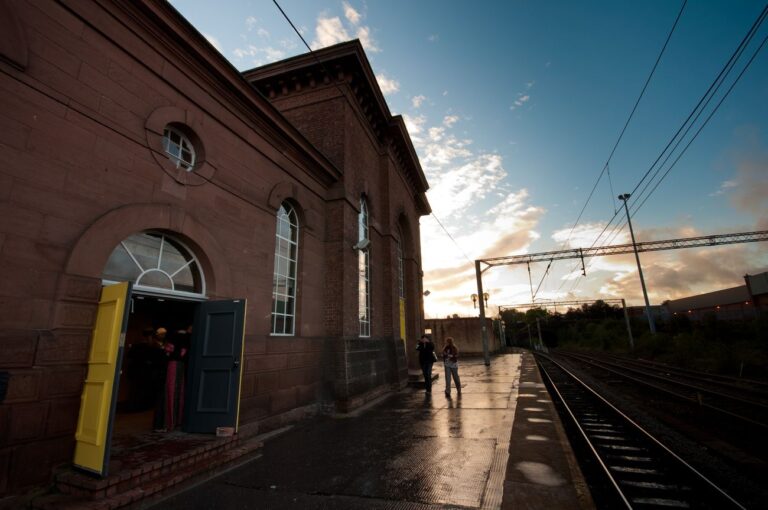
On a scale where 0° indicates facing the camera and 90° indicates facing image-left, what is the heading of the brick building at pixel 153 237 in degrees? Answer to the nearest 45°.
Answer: approximately 315°

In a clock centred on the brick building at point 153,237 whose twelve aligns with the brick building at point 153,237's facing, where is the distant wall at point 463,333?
The distant wall is roughly at 9 o'clock from the brick building.

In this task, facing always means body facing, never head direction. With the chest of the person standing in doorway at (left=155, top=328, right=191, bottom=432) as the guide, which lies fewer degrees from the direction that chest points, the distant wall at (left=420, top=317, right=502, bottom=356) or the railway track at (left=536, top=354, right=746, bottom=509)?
the railway track

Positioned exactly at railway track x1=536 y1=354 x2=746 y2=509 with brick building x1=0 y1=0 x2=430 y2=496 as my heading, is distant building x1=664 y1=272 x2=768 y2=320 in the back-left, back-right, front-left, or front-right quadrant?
back-right

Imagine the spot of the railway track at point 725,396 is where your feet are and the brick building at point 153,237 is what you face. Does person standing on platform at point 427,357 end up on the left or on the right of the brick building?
right

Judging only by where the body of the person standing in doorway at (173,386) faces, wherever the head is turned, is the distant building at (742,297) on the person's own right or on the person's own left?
on the person's own left

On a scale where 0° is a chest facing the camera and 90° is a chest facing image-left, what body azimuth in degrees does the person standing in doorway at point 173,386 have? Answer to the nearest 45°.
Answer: approximately 315°

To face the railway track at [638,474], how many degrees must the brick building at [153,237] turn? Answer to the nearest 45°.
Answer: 0° — it already faces it

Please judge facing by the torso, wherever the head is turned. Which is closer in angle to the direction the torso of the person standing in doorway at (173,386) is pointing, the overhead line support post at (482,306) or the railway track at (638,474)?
the railway track

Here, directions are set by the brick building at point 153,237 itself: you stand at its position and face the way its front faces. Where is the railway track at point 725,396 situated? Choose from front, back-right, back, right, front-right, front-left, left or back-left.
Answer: front-left
